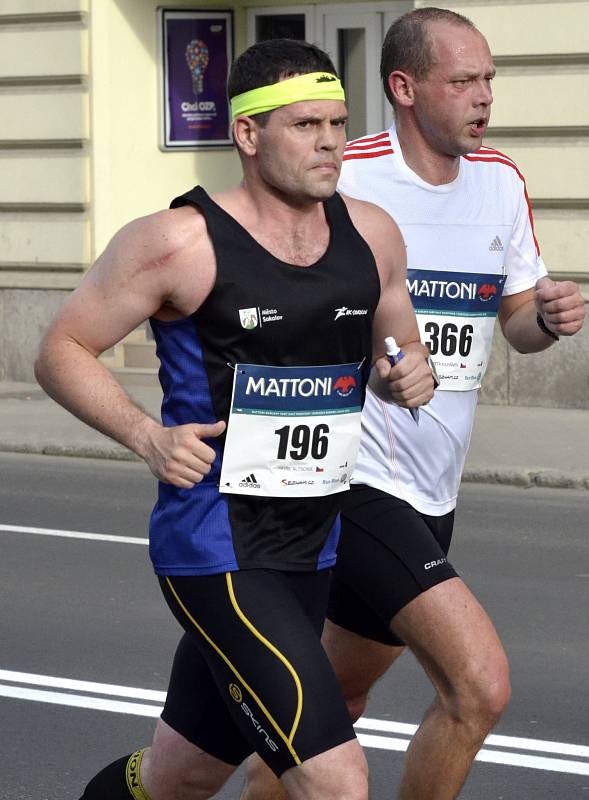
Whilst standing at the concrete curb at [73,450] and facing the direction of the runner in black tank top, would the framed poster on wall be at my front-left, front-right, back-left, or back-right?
back-left

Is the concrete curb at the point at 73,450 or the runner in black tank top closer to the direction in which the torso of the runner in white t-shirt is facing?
the runner in black tank top

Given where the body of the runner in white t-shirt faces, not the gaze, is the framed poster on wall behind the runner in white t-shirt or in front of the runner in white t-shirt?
behind

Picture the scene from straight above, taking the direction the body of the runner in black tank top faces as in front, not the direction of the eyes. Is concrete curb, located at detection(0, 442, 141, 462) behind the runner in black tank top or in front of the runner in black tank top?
behind

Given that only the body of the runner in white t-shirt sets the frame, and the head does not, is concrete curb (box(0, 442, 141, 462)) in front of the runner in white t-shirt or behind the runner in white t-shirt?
behind

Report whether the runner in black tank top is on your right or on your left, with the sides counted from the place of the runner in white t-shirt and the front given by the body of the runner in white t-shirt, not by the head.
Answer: on your right
